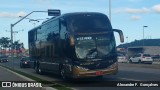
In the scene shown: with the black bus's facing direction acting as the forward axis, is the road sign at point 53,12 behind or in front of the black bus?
behind

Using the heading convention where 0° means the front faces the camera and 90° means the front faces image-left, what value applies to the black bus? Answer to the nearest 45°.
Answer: approximately 315°
